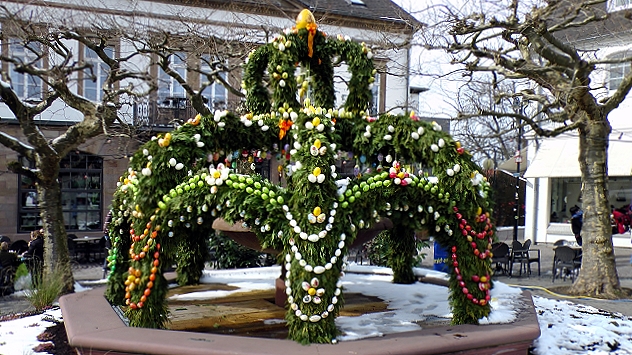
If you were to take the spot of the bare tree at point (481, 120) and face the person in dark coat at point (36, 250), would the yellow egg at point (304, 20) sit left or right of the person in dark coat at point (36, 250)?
left

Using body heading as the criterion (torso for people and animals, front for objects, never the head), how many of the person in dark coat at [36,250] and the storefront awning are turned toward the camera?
1

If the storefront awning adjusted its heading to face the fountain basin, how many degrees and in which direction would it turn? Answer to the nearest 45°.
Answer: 0° — it already faces it

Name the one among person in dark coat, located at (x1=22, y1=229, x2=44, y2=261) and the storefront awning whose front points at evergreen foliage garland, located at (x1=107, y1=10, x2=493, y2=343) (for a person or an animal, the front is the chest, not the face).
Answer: the storefront awning

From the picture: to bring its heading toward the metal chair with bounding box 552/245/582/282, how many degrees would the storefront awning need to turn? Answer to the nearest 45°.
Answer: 0° — it already faces it
